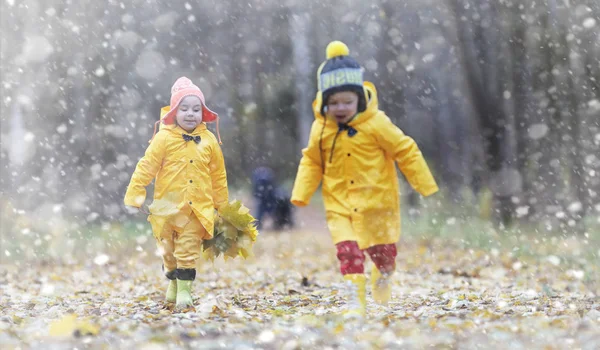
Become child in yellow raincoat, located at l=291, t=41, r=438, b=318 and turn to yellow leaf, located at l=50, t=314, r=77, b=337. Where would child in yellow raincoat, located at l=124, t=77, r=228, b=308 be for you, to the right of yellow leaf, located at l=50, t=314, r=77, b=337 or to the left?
right

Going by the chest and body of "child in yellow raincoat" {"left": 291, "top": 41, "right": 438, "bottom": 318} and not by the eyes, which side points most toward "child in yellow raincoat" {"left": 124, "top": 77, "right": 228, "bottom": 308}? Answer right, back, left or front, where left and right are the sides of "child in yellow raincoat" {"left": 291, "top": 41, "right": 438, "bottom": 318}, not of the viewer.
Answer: right

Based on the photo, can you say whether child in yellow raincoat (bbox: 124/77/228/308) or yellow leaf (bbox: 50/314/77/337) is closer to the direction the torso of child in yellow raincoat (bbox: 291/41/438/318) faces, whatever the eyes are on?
the yellow leaf

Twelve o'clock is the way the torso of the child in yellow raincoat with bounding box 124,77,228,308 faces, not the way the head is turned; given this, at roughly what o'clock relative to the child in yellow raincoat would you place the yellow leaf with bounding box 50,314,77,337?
The yellow leaf is roughly at 1 o'clock from the child in yellow raincoat.

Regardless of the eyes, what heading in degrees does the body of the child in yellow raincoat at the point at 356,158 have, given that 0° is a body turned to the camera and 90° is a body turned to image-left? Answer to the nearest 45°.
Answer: approximately 0°

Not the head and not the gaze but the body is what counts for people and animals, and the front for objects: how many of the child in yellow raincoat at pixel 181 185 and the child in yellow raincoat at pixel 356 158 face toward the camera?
2

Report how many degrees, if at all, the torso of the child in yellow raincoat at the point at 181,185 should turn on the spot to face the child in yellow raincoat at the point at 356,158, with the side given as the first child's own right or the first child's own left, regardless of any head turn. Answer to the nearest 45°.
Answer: approximately 45° to the first child's own left

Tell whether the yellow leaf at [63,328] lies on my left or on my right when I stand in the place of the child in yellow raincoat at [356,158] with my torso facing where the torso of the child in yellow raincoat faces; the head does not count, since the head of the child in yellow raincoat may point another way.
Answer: on my right
